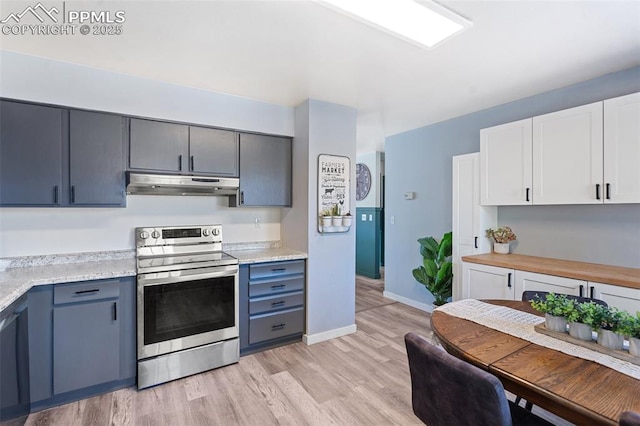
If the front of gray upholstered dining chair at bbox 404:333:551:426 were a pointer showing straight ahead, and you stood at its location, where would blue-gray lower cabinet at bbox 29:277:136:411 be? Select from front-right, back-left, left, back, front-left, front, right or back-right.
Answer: back-left

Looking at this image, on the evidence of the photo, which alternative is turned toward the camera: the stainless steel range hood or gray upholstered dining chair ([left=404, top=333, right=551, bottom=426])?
the stainless steel range hood

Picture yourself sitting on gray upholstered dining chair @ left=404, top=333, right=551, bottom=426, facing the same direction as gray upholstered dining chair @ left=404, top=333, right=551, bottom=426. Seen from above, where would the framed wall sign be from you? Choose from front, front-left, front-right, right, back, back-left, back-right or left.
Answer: left

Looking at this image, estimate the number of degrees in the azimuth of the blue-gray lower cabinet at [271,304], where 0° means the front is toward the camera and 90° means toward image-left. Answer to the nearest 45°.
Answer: approximately 315°

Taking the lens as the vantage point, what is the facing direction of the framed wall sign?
facing the viewer and to the right of the viewer

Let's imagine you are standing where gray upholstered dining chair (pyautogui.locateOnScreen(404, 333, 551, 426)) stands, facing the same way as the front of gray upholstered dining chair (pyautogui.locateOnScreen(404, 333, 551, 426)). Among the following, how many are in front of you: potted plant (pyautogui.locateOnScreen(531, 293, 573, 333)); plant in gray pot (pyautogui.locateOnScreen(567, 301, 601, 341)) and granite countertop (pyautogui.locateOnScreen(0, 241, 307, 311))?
2

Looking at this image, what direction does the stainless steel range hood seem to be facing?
toward the camera

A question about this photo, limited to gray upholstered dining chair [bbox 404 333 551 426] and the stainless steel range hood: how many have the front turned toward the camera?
1

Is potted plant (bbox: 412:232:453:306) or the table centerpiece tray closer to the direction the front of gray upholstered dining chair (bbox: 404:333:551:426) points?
the table centerpiece tray

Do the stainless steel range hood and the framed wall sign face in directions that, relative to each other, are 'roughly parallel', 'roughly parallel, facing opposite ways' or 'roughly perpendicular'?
roughly parallel

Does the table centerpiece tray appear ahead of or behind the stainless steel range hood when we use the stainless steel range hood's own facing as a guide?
ahead

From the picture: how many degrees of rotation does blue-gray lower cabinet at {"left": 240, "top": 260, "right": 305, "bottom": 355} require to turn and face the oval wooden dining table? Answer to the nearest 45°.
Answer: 0° — it already faces it
